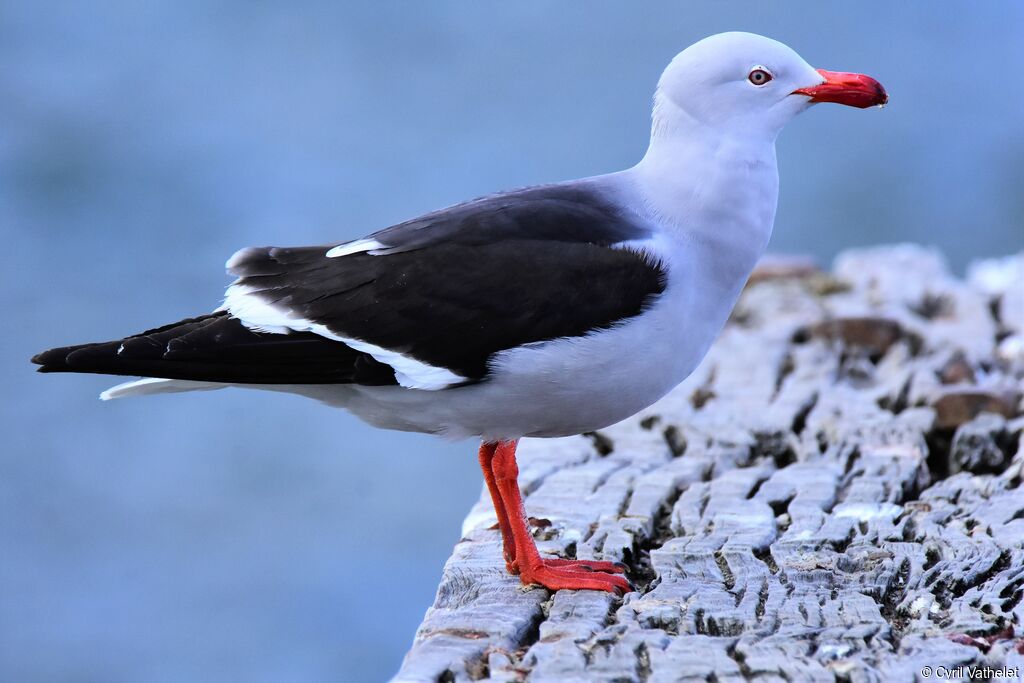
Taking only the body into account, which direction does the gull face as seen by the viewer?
to the viewer's right
